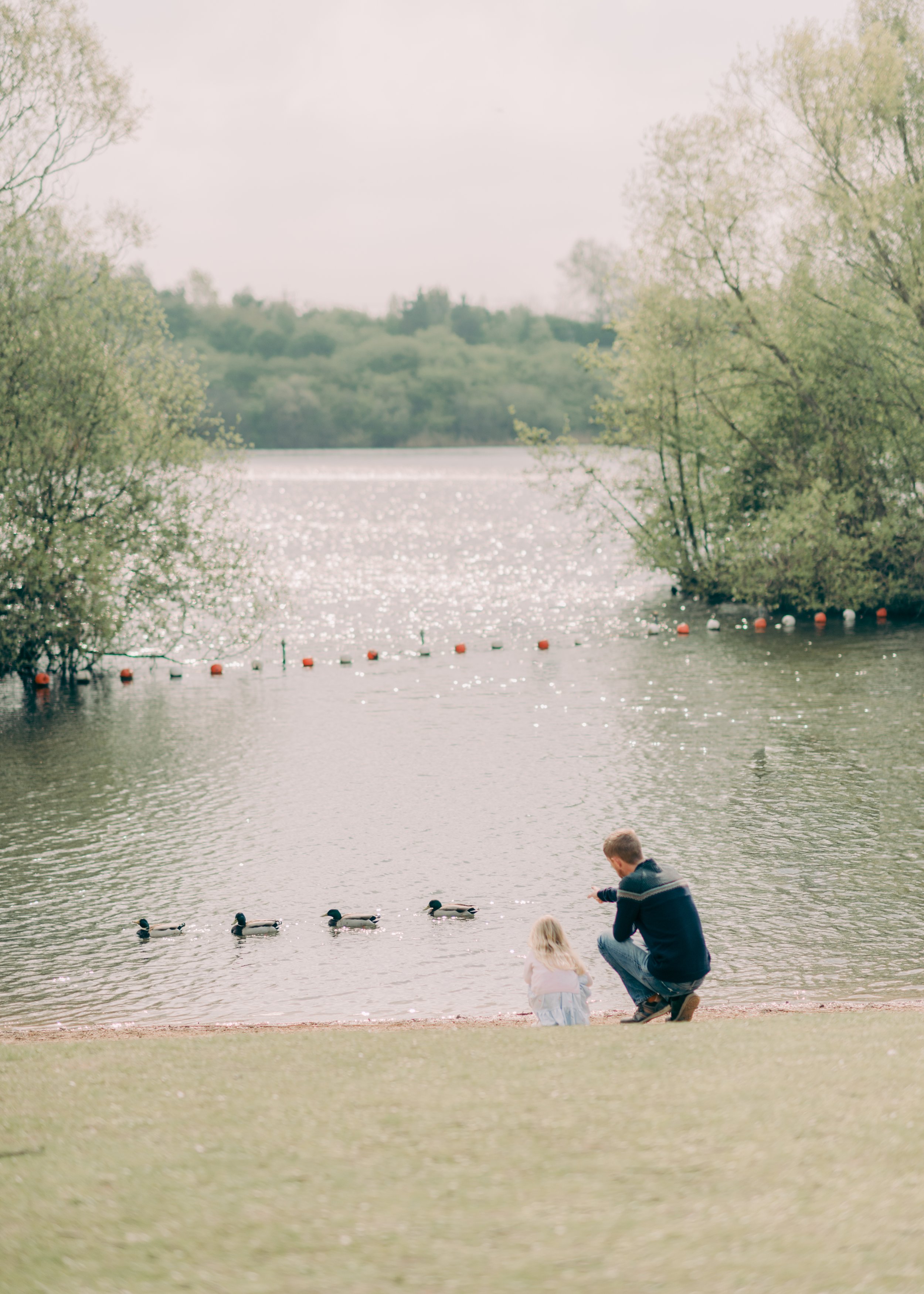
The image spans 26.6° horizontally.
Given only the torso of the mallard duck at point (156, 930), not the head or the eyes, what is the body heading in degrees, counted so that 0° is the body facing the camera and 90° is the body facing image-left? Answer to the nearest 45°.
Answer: approximately 90°

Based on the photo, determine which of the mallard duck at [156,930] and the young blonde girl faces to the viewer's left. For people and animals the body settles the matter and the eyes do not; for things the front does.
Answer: the mallard duck

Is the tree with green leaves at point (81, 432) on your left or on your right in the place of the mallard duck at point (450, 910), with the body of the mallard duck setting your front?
on your right

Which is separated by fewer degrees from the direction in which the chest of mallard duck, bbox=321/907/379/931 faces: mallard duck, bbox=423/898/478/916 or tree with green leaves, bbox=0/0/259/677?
the tree with green leaves

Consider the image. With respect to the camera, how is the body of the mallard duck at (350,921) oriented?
to the viewer's left

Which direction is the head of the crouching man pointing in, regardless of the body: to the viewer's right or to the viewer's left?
to the viewer's left

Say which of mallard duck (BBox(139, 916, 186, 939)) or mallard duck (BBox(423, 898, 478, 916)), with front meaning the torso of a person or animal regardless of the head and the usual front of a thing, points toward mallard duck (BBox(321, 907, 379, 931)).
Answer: mallard duck (BBox(423, 898, 478, 916))

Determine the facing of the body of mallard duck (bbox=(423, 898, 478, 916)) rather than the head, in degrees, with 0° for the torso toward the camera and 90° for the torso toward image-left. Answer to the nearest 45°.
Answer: approximately 90°

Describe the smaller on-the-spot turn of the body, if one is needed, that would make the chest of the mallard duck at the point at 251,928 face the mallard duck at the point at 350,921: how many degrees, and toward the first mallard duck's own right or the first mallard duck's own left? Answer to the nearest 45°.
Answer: approximately 180°

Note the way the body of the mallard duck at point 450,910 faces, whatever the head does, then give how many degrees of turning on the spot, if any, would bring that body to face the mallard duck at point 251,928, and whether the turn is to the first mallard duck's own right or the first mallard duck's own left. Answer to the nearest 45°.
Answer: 0° — it already faces it

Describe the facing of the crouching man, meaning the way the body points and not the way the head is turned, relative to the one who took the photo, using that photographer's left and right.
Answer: facing away from the viewer and to the left of the viewer

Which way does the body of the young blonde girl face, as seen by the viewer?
away from the camera

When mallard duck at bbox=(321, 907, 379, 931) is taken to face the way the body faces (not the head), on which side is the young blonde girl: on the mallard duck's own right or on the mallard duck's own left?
on the mallard duck's own left

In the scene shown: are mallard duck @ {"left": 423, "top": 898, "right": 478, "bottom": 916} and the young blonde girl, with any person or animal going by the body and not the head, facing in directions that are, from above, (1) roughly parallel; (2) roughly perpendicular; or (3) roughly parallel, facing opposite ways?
roughly perpendicular

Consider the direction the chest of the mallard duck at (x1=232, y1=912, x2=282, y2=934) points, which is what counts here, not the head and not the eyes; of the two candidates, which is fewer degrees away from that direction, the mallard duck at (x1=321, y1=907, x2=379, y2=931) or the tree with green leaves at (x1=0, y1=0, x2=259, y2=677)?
the tree with green leaves
